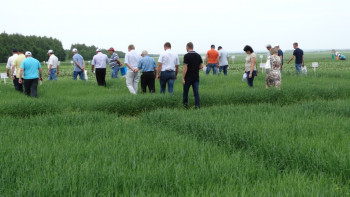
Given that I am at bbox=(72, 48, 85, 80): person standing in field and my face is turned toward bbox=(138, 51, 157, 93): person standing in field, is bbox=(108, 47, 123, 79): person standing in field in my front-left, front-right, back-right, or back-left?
front-left

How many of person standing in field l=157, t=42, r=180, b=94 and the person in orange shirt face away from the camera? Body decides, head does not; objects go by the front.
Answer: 2

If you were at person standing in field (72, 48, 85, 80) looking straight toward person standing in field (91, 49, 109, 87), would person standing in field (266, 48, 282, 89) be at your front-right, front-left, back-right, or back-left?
front-left

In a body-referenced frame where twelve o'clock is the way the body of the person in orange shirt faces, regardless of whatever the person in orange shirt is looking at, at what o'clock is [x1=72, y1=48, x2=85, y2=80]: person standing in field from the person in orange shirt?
The person standing in field is roughly at 8 o'clock from the person in orange shirt.

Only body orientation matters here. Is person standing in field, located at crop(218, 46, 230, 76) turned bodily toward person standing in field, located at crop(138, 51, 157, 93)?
no

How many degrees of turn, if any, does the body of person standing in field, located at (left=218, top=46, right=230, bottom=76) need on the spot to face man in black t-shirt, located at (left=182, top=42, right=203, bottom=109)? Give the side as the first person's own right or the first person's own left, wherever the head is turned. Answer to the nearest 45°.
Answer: approximately 135° to the first person's own left

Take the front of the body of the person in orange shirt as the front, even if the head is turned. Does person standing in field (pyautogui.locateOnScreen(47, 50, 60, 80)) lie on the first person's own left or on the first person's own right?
on the first person's own left

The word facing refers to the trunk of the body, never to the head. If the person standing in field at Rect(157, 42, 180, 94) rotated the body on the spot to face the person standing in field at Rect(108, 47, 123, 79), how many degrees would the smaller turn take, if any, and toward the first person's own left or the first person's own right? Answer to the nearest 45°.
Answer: approximately 45° to the first person's own left

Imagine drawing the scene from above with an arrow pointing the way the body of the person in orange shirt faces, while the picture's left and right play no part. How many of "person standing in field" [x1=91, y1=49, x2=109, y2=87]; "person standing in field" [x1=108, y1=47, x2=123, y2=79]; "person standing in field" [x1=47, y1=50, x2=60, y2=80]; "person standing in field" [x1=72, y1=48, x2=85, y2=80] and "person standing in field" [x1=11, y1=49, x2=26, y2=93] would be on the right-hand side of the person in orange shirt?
0

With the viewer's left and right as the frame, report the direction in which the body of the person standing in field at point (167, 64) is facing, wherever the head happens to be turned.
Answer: facing away from the viewer

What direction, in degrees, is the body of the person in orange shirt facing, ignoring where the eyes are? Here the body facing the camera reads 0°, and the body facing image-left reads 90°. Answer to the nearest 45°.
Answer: approximately 180°

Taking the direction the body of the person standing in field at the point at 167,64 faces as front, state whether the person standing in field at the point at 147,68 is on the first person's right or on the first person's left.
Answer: on the first person's left

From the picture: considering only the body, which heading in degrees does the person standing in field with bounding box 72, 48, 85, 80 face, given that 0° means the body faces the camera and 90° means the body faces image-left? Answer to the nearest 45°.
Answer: approximately 135°

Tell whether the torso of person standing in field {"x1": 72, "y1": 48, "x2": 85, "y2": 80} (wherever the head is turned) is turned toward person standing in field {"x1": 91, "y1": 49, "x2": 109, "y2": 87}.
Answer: no

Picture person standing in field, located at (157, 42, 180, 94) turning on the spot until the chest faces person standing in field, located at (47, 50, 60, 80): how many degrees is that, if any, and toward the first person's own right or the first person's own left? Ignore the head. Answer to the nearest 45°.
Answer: approximately 45° to the first person's own left

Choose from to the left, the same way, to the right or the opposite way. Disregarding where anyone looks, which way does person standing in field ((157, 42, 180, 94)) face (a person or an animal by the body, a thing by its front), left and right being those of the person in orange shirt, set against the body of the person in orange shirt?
the same way

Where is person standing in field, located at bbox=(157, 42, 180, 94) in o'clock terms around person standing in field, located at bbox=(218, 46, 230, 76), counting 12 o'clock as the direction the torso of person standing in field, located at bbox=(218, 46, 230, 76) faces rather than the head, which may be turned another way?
person standing in field, located at bbox=(157, 42, 180, 94) is roughly at 8 o'clock from person standing in field, located at bbox=(218, 46, 230, 76).
